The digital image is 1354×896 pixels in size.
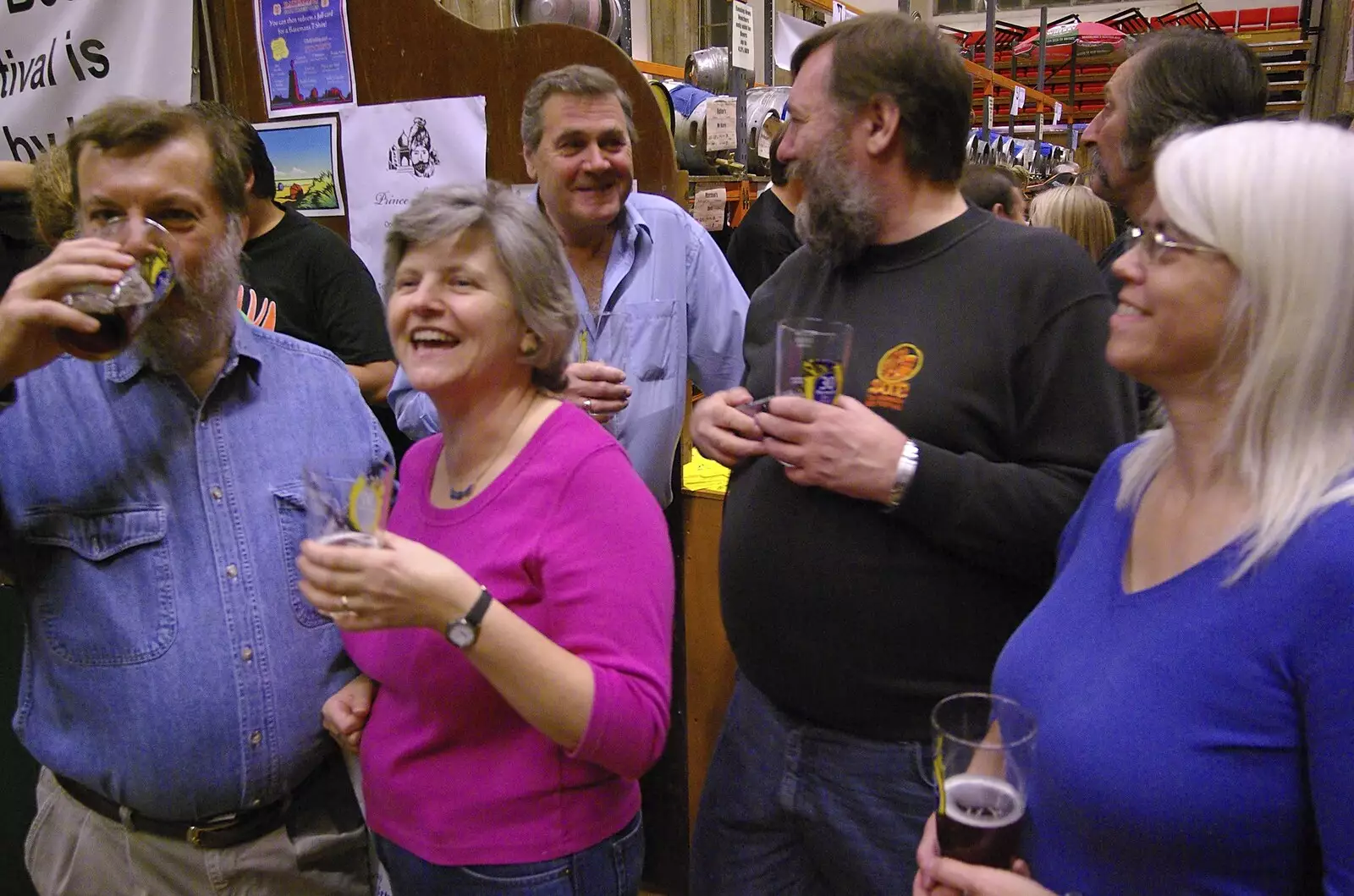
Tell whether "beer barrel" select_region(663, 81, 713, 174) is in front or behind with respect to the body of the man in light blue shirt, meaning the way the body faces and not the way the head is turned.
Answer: behind

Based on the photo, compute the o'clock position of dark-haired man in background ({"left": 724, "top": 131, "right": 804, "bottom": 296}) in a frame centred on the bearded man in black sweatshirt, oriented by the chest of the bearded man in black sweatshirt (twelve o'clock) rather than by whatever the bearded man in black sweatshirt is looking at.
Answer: The dark-haired man in background is roughly at 4 o'clock from the bearded man in black sweatshirt.

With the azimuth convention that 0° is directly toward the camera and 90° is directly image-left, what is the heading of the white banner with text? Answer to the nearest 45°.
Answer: approximately 0°

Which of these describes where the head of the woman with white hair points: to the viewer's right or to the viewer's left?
to the viewer's left

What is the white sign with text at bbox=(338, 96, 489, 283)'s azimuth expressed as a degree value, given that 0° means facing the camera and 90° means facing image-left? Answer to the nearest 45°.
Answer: approximately 0°
